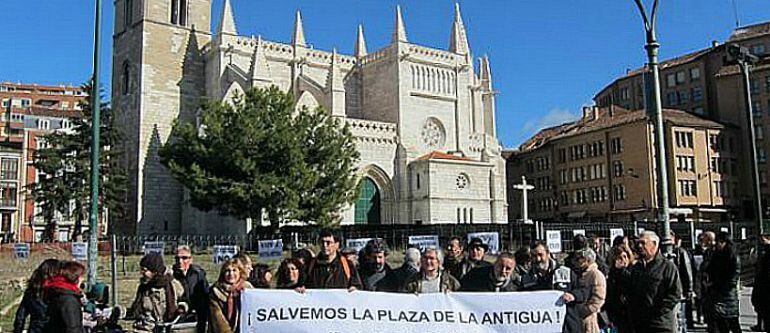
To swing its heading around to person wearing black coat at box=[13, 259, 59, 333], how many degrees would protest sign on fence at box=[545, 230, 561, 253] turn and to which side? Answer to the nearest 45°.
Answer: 0° — it already faces them

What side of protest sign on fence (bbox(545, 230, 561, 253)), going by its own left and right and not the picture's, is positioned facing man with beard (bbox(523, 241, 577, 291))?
front

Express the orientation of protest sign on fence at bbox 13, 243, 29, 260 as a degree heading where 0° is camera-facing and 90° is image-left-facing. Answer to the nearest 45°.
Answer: approximately 0°

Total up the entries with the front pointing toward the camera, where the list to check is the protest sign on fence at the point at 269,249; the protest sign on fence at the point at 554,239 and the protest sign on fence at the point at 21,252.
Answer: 3

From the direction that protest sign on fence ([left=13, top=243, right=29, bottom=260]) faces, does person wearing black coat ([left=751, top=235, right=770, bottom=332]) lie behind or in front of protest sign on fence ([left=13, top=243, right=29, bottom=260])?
in front

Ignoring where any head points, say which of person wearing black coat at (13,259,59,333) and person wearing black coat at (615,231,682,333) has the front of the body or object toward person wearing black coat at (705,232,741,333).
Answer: person wearing black coat at (13,259,59,333)

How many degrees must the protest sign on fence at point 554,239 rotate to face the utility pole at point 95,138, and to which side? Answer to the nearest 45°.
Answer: approximately 45° to its right

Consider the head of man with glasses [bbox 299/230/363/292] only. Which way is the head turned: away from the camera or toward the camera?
toward the camera

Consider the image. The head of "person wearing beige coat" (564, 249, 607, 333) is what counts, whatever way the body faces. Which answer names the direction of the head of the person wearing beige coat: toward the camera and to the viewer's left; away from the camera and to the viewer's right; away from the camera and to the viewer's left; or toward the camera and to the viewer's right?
toward the camera and to the viewer's left

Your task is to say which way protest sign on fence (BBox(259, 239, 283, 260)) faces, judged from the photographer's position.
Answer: facing the viewer

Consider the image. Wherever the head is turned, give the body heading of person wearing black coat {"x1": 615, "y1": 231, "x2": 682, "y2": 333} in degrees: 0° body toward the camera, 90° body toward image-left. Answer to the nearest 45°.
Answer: approximately 45°

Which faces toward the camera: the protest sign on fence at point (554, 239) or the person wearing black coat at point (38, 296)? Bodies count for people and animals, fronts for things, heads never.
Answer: the protest sign on fence
